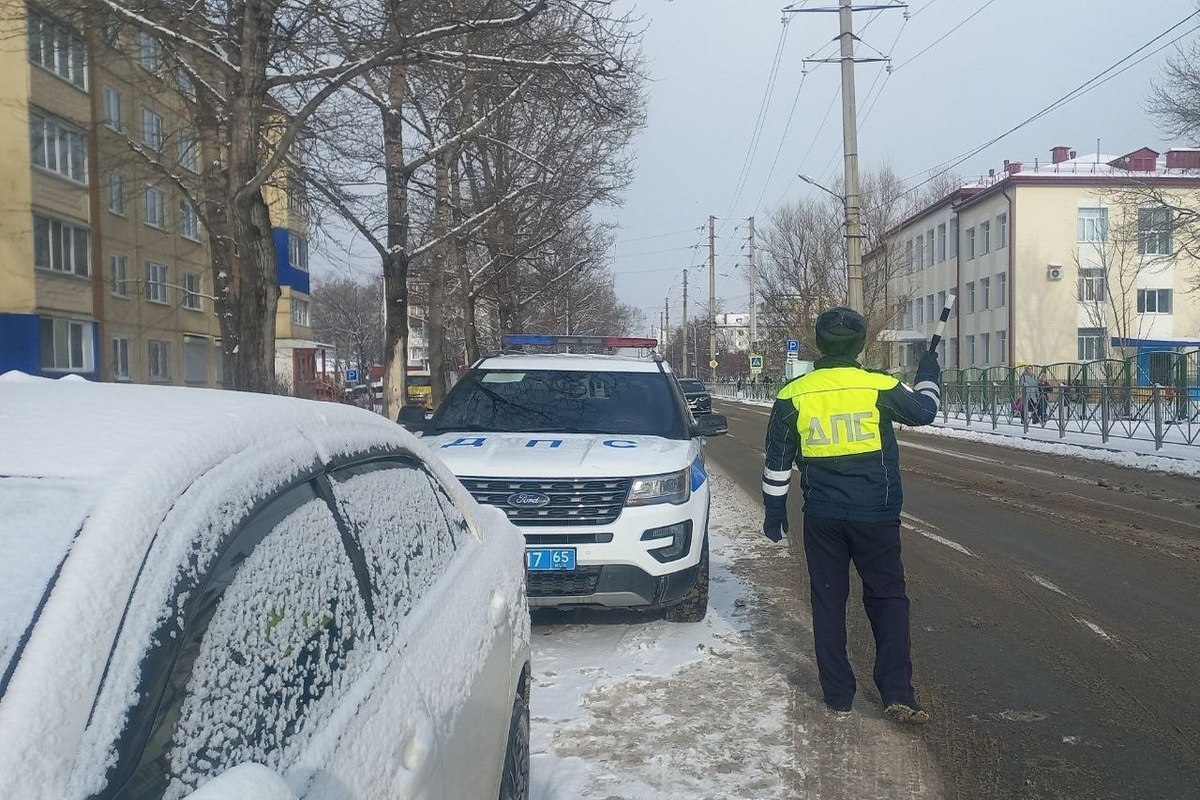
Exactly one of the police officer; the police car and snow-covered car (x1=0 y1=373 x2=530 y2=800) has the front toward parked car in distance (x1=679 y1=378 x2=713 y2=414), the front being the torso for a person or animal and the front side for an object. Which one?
the police officer

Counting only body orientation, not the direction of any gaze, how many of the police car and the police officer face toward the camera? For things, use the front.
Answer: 1

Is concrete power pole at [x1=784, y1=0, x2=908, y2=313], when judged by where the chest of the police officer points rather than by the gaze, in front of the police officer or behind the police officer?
in front

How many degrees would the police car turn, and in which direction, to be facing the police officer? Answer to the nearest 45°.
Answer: approximately 45° to its left

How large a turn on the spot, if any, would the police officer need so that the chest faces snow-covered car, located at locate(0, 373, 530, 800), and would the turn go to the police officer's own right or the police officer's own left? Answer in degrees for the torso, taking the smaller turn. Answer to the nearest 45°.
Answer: approximately 180°

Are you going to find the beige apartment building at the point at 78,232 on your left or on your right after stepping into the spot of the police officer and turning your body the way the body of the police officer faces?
on your left

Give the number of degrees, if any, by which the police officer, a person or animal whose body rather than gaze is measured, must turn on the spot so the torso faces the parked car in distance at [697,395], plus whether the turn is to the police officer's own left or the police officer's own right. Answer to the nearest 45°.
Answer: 0° — they already face it

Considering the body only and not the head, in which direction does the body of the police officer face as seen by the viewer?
away from the camera

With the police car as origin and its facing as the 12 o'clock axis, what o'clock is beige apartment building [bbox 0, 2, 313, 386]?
The beige apartment building is roughly at 5 o'clock from the police car.

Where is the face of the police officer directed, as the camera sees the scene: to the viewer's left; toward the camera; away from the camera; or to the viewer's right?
away from the camera

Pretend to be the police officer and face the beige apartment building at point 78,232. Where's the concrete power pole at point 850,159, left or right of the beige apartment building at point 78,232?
right
